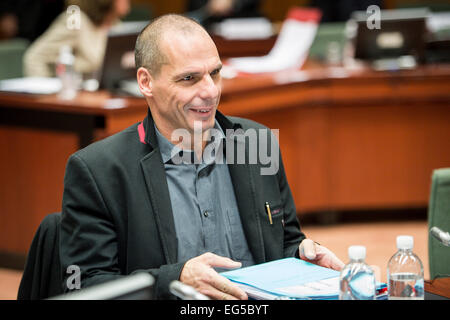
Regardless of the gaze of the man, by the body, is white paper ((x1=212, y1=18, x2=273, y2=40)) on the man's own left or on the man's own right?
on the man's own left

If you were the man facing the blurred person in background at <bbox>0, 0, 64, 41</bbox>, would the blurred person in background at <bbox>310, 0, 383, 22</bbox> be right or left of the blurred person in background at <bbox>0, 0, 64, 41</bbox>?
right

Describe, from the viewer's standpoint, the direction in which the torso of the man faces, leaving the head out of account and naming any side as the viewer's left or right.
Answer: facing the viewer and to the right of the viewer

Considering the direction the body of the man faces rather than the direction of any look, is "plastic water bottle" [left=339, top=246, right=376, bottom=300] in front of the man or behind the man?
in front

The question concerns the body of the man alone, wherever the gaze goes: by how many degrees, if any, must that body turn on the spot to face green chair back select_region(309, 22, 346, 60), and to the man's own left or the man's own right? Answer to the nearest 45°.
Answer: approximately 135° to the man's own left

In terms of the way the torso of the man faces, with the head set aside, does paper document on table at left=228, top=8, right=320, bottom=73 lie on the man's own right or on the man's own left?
on the man's own left

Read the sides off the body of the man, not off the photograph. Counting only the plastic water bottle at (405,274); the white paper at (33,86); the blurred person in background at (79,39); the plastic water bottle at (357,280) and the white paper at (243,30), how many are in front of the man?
2

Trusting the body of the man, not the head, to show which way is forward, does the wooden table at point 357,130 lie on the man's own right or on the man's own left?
on the man's own left

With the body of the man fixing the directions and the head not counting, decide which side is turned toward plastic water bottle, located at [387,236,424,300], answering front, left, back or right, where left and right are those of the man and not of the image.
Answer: front

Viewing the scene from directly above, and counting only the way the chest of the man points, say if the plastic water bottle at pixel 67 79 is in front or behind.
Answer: behind

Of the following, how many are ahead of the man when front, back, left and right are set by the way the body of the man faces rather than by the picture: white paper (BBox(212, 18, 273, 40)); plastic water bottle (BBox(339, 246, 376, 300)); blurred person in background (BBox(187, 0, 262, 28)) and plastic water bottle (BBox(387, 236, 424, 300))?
2

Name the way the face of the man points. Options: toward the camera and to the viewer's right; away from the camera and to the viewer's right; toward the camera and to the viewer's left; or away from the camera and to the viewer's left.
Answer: toward the camera and to the viewer's right

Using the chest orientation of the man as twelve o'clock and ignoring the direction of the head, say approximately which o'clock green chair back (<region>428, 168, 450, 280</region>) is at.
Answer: The green chair back is roughly at 10 o'clock from the man.

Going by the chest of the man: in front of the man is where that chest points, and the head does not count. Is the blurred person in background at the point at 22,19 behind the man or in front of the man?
behind
